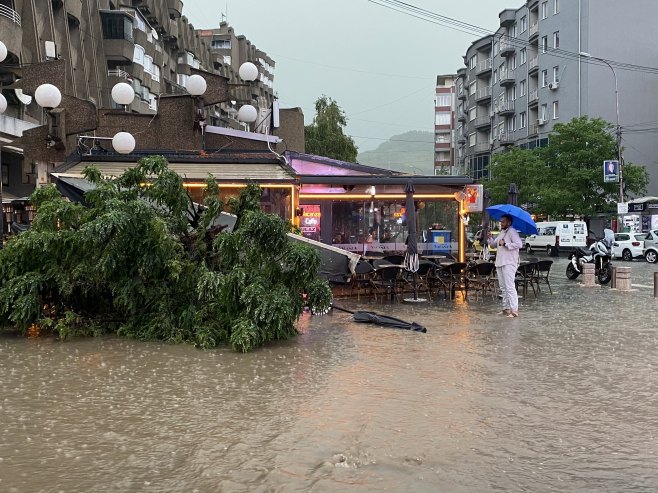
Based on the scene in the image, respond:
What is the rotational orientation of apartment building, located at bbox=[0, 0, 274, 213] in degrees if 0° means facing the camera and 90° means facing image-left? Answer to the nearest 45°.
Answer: approximately 315°

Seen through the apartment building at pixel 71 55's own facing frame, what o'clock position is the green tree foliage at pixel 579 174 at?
The green tree foliage is roughly at 11 o'clock from the apartment building.

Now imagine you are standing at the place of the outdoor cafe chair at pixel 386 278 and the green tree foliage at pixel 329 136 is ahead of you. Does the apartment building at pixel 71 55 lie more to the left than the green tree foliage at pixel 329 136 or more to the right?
left

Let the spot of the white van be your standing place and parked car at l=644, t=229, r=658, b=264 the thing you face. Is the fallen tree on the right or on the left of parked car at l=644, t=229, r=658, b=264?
right

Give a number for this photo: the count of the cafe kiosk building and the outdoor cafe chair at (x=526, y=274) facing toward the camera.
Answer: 1

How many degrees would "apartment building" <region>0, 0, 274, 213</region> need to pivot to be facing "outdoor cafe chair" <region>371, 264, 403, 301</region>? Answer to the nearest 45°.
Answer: approximately 45° to its right

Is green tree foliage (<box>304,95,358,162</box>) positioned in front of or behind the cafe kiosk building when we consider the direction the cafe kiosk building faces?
behind

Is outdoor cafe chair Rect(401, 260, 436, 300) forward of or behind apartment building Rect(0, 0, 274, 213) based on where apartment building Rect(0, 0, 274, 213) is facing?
forward

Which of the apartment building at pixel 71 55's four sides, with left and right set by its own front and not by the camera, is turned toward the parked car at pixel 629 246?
front

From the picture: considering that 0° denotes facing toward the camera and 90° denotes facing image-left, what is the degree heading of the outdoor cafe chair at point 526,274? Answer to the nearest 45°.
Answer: approximately 135°
